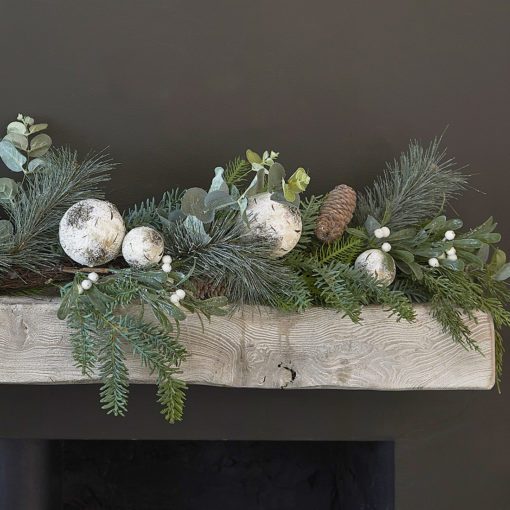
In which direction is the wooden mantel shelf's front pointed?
toward the camera
